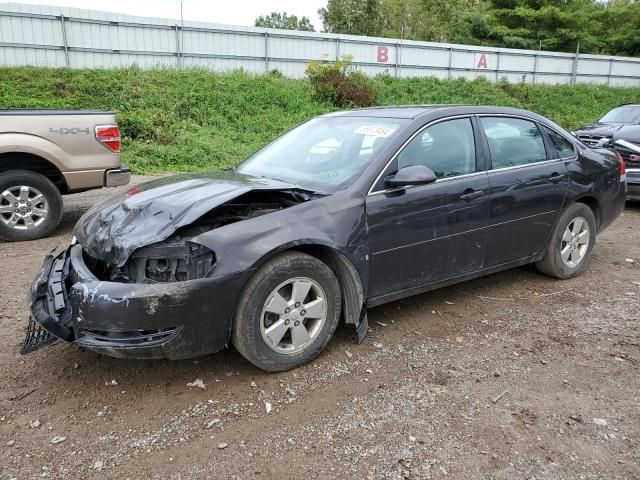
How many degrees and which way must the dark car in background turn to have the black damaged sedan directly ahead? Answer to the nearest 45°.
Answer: approximately 45° to its left

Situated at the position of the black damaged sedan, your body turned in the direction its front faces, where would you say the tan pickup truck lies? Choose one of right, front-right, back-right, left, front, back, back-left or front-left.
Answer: right

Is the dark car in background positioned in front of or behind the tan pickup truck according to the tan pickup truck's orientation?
behind

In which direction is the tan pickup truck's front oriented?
to the viewer's left

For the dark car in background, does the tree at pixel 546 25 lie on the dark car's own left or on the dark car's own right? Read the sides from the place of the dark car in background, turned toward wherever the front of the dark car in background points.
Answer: on the dark car's own right

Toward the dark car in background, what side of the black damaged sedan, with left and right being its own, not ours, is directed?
back

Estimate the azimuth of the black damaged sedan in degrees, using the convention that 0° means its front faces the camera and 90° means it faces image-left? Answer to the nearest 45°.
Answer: approximately 45°

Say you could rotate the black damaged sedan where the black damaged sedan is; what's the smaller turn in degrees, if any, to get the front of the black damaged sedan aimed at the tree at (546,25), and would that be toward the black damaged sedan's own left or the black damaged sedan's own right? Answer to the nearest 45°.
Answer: approximately 180°

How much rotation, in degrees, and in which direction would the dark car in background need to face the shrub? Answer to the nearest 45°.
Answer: approximately 90° to its right
